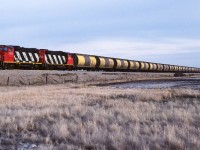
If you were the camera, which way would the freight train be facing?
facing the viewer and to the left of the viewer
